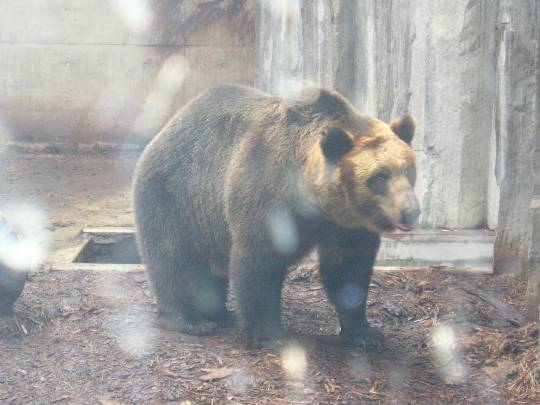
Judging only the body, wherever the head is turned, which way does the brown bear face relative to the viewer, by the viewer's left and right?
facing the viewer and to the right of the viewer
